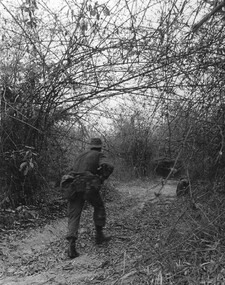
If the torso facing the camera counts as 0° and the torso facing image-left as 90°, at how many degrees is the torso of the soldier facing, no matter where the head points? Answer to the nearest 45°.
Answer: approximately 225°
